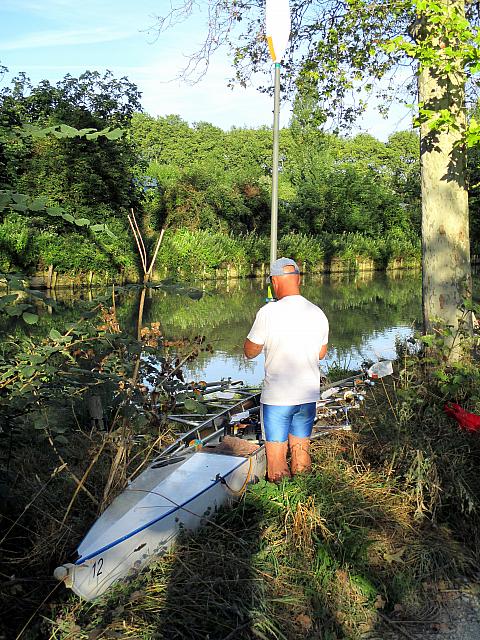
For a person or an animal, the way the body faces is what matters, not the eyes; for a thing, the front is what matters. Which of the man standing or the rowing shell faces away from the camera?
the man standing

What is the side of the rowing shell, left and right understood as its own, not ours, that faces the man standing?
back

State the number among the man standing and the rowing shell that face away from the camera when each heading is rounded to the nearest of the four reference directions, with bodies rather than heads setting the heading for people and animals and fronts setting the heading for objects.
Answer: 1

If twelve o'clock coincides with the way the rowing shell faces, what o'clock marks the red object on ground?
The red object on ground is roughly at 7 o'clock from the rowing shell.

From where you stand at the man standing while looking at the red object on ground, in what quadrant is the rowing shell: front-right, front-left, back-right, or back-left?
back-right

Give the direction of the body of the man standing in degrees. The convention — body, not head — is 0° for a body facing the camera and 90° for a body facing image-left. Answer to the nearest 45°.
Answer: approximately 180°

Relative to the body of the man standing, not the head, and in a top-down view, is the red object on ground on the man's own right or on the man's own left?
on the man's own right

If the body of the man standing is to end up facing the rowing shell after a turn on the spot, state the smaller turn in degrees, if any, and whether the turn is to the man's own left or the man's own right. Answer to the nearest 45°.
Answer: approximately 135° to the man's own left
